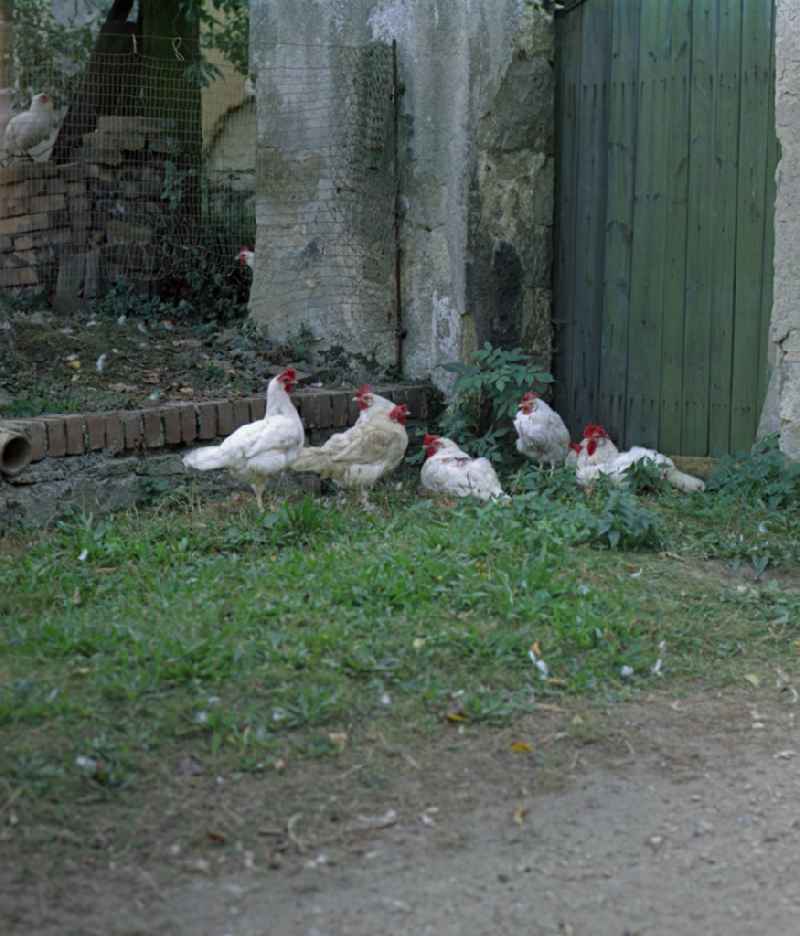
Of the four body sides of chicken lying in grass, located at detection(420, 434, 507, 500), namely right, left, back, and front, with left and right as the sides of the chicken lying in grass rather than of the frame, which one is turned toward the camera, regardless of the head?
left

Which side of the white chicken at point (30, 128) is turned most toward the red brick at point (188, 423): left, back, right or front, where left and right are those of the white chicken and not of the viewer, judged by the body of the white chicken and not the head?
right

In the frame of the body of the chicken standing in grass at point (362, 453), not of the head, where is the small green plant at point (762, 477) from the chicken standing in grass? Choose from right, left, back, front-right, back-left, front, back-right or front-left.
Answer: front

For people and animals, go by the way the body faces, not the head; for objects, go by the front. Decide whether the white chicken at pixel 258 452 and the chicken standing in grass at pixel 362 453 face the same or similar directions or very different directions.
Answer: same or similar directions

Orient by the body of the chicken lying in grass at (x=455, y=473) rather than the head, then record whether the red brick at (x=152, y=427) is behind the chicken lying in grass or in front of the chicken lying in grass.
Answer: in front

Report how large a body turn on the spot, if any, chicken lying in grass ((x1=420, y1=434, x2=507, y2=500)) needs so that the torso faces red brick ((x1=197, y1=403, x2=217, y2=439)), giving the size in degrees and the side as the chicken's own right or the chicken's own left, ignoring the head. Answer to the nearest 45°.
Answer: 0° — it already faces it

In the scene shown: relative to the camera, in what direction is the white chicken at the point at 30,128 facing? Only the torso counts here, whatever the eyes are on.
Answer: to the viewer's right

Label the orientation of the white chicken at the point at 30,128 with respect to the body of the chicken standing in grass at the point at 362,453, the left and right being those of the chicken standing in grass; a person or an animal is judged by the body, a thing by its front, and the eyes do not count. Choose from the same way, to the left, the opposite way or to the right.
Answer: the same way

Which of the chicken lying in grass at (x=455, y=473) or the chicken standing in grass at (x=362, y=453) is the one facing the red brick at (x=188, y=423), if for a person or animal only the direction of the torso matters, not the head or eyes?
the chicken lying in grass

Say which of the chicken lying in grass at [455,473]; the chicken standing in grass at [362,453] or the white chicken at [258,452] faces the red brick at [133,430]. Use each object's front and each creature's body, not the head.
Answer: the chicken lying in grass

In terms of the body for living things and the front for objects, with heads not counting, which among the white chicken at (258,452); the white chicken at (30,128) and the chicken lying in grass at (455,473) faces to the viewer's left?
the chicken lying in grass

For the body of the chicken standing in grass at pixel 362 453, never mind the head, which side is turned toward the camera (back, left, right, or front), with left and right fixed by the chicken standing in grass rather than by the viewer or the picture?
right

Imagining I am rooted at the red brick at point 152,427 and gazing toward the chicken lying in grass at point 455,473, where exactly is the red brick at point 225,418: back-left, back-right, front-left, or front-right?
front-left

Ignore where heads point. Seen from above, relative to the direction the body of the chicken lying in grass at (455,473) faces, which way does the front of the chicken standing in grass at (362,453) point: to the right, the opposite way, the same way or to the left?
the opposite way

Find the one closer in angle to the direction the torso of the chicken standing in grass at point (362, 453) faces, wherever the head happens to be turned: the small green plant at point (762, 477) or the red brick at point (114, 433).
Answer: the small green plant

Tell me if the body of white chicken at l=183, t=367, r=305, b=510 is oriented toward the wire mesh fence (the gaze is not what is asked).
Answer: no

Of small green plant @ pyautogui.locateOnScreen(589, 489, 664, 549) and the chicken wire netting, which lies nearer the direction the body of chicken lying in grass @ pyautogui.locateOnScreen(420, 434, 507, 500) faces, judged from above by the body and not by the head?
the chicken wire netting

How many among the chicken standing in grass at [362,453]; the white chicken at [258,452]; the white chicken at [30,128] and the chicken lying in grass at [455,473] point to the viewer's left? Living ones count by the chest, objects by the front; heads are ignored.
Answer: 1
